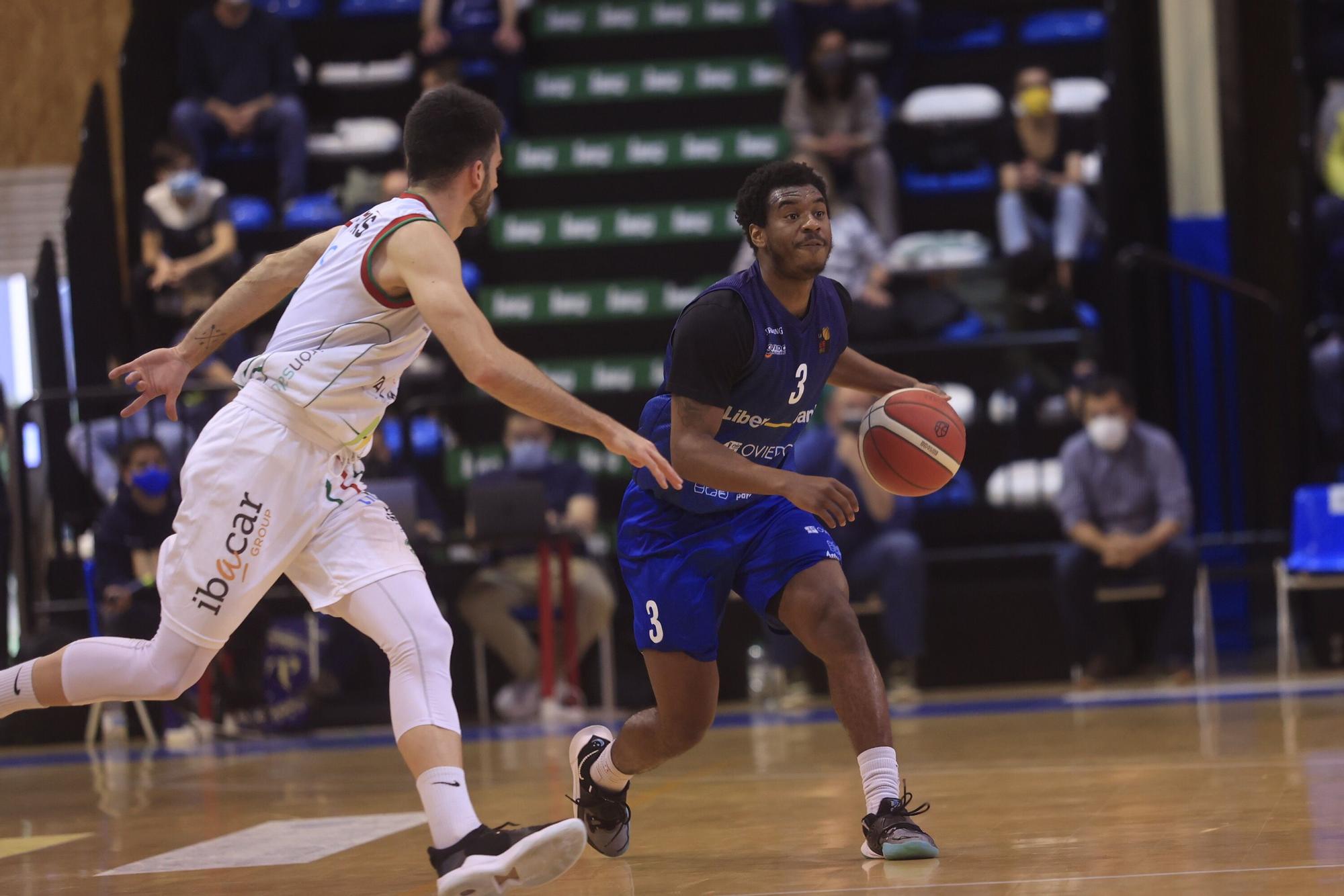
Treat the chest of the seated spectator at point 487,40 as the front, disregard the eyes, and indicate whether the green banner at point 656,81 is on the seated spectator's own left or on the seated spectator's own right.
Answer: on the seated spectator's own left

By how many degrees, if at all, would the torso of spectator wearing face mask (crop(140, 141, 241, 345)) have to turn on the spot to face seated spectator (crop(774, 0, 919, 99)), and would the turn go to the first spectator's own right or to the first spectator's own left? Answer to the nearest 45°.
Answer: approximately 90° to the first spectator's own left

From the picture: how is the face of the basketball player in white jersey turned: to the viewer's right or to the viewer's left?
to the viewer's right

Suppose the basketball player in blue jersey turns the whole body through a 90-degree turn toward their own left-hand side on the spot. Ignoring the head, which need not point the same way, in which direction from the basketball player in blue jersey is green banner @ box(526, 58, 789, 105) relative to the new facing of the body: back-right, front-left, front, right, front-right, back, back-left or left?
front-left

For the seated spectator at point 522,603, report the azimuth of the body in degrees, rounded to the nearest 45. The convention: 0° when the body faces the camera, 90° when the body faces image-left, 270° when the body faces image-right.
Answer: approximately 0°
